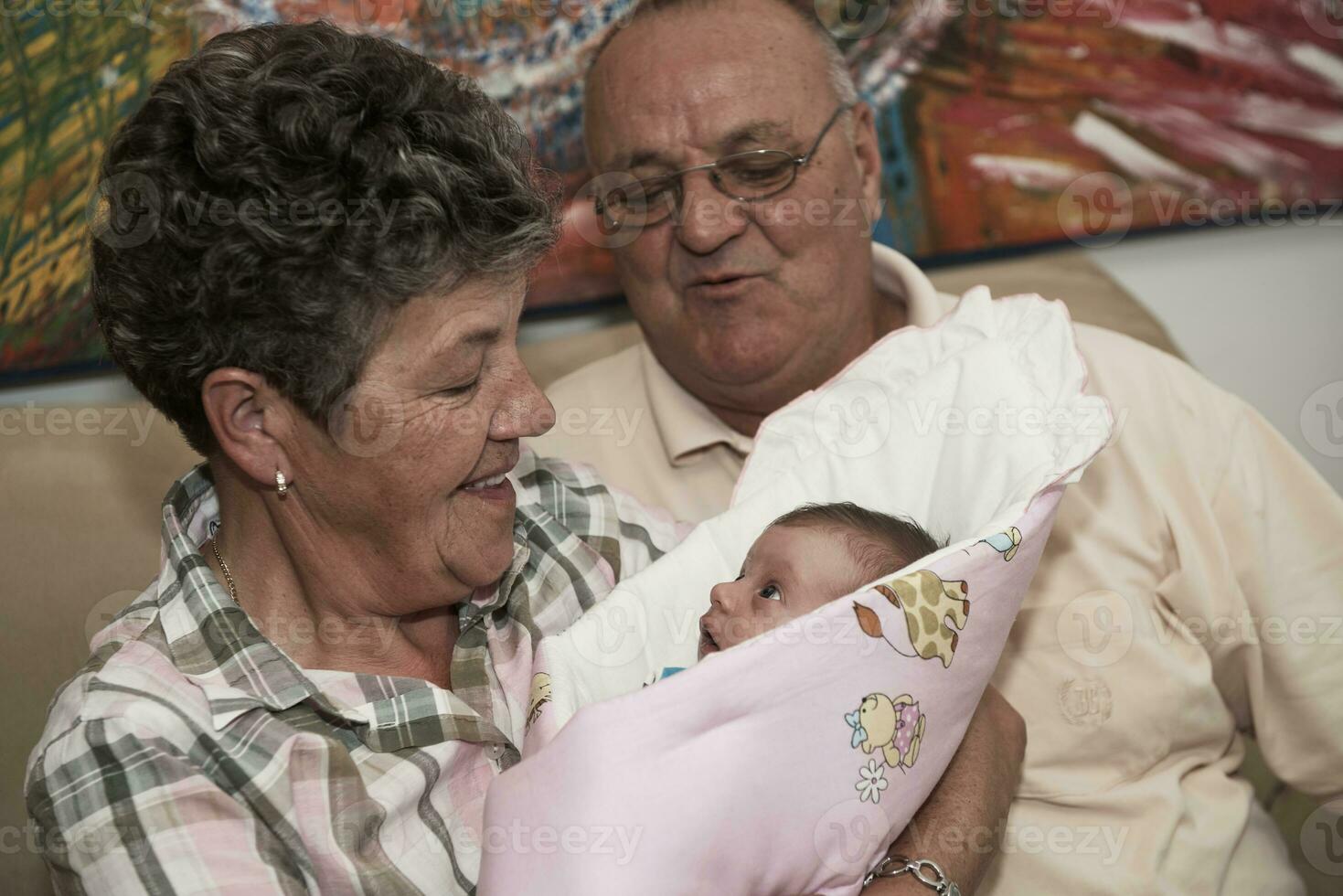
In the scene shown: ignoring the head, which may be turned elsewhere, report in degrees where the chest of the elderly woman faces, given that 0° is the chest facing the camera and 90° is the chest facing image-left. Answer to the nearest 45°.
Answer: approximately 315°

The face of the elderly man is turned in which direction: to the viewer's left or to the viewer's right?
to the viewer's left

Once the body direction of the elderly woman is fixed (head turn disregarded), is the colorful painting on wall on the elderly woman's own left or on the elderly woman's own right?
on the elderly woman's own left

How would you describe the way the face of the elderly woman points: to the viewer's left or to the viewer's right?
to the viewer's right
